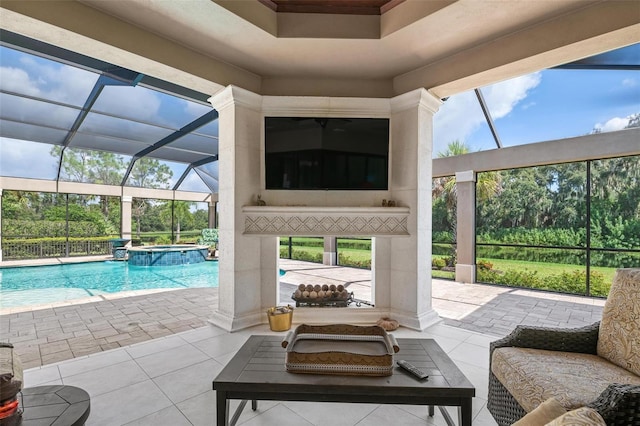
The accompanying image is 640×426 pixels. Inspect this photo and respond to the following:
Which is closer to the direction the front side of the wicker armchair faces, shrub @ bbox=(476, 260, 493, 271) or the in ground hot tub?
the in ground hot tub

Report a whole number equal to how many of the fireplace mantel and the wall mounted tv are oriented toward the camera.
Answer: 2

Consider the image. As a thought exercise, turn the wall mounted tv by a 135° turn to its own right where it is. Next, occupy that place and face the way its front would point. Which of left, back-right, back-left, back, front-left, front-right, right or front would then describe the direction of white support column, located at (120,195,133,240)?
front

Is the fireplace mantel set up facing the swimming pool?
no

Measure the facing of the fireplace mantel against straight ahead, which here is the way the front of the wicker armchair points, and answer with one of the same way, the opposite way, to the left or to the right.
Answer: to the left

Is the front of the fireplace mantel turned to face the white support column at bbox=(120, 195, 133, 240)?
no

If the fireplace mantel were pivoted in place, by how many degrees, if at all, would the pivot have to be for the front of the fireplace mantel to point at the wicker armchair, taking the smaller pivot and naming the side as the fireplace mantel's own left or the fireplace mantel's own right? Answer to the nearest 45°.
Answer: approximately 45° to the fireplace mantel's own left

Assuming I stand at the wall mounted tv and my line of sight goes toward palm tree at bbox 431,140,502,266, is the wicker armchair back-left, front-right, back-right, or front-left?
back-right

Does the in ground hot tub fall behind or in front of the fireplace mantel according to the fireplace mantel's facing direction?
behind

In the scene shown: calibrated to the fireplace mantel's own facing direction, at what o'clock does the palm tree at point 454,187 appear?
The palm tree is roughly at 7 o'clock from the fireplace mantel.

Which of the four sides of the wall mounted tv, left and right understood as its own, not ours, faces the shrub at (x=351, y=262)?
back

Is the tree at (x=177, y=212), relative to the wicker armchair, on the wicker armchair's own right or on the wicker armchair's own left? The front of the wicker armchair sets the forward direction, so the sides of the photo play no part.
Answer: on the wicker armchair's own right

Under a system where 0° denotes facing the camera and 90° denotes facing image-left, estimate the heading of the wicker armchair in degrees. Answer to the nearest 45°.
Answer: approximately 45°

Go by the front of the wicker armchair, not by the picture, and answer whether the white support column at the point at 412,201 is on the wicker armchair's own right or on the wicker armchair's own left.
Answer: on the wicker armchair's own right

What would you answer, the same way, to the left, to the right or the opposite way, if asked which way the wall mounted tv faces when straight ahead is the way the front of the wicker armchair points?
to the left

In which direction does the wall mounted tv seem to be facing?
toward the camera

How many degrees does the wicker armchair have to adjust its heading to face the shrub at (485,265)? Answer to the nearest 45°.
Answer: approximately 135° to its right

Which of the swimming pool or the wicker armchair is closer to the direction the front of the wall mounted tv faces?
the wicker armchair

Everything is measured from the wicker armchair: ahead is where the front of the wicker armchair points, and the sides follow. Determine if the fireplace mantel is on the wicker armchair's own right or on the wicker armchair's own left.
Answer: on the wicker armchair's own right

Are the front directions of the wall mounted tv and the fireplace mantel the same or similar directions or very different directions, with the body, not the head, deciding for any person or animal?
same or similar directions
